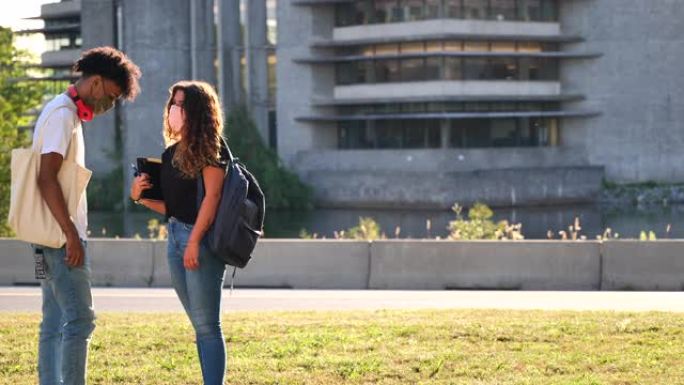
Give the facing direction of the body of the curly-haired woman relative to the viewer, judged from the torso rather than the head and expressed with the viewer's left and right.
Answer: facing the viewer and to the left of the viewer

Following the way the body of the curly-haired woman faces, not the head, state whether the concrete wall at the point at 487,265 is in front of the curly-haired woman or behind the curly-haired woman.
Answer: behind
